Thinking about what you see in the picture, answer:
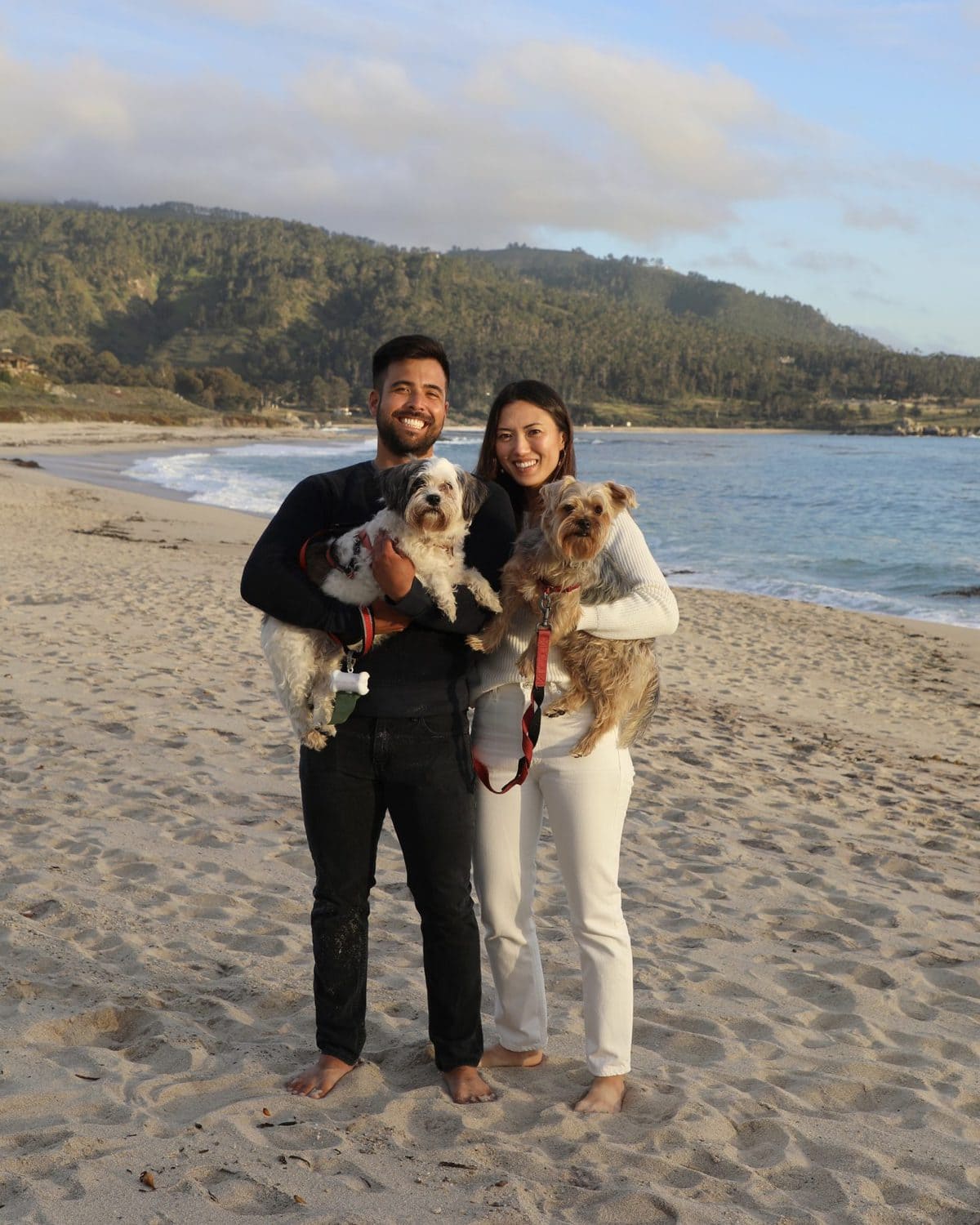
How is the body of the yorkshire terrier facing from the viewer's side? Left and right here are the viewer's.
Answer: facing the viewer and to the left of the viewer

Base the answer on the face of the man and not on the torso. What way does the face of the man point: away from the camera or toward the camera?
toward the camera

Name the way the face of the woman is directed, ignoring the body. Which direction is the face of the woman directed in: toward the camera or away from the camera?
toward the camera

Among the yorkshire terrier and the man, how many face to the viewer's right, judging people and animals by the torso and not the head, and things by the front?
0

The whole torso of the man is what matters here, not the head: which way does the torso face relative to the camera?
toward the camera

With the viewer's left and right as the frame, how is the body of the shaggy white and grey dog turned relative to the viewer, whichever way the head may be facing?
facing the viewer and to the right of the viewer
